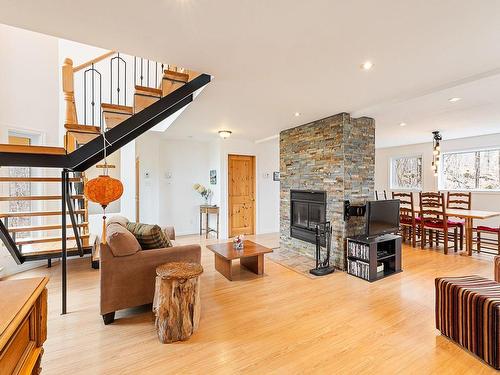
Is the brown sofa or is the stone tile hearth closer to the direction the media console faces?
the brown sofa

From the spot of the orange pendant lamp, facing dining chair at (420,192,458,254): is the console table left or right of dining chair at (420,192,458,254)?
left

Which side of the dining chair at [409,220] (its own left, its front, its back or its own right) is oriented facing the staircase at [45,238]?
back

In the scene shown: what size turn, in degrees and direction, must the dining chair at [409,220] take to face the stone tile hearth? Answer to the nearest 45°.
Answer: approximately 180°

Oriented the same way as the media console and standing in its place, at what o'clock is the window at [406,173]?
The window is roughly at 8 o'clock from the media console.

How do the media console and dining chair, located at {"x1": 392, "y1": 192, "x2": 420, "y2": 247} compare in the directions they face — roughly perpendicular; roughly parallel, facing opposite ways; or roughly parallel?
roughly perpendicular

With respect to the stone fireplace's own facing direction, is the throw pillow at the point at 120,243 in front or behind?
in front
